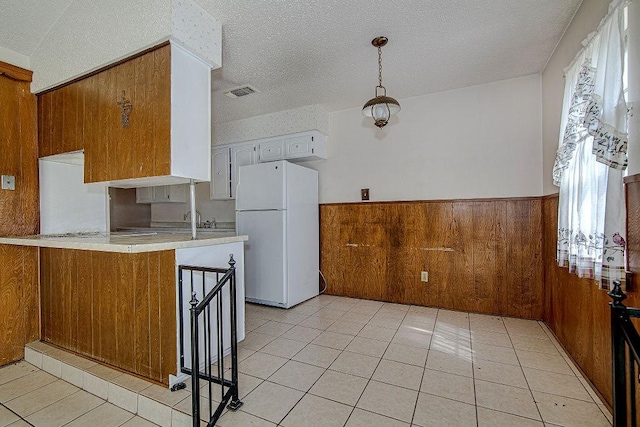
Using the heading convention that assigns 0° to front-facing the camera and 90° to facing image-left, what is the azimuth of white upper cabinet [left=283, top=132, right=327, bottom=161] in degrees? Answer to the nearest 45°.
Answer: approximately 45°

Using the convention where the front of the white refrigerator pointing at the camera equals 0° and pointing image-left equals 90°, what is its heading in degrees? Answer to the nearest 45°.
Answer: approximately 45°

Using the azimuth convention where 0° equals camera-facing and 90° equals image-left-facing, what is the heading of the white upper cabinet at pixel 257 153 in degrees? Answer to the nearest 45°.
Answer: approximately 45°

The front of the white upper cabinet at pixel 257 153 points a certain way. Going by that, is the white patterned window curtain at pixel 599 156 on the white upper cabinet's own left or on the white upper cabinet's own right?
on the white upper cabinet's own left
